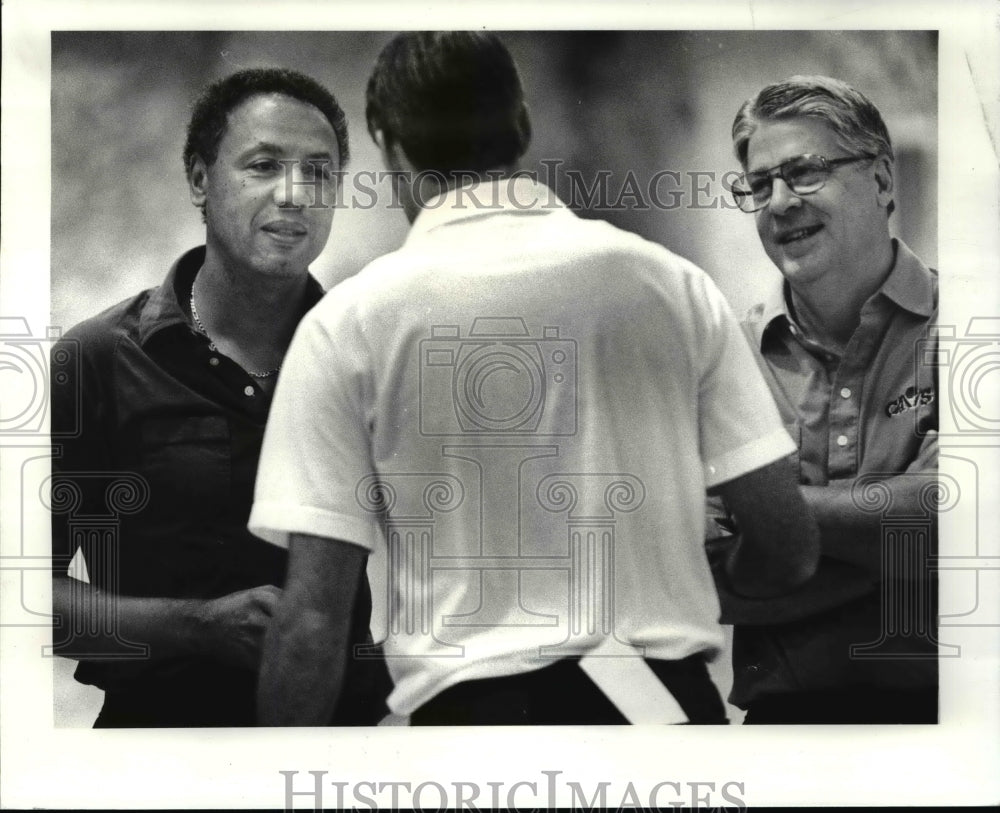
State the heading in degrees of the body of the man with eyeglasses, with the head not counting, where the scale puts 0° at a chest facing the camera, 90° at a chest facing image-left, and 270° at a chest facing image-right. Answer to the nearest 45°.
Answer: approximately 45°

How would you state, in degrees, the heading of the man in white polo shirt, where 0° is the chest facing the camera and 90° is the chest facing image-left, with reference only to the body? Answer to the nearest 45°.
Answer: approximately 180°

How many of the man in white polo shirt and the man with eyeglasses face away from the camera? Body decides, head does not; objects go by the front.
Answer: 1

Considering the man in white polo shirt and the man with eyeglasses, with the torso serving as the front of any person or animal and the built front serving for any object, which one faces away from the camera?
the man in white polo shirt
